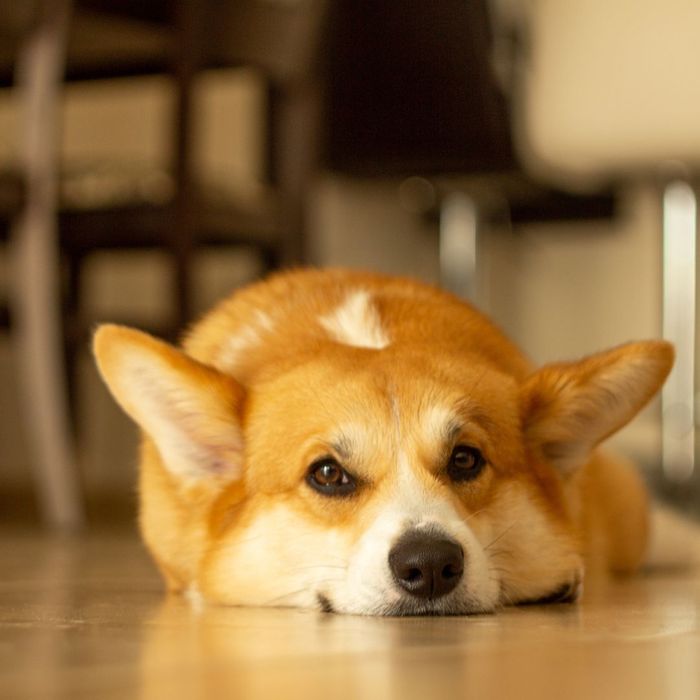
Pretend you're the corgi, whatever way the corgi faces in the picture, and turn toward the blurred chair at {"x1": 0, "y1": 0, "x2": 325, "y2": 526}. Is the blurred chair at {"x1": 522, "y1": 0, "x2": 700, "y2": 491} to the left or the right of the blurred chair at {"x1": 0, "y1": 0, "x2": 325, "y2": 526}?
right

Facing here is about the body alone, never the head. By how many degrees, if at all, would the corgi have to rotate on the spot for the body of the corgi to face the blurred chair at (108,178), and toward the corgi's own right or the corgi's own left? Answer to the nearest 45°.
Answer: approximately 180°

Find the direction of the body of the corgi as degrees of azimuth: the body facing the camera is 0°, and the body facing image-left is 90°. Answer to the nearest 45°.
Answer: approximately 0°

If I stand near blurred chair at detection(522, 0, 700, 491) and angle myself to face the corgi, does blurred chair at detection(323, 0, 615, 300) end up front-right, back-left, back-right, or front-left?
back-right

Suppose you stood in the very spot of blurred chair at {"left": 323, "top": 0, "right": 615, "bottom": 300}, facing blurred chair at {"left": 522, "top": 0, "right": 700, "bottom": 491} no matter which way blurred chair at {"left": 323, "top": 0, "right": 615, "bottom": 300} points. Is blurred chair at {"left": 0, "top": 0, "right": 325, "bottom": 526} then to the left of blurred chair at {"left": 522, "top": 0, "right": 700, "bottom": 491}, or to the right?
right

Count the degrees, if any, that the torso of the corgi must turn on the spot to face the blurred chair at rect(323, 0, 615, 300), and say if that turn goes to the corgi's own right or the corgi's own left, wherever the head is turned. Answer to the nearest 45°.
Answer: approximately 180°

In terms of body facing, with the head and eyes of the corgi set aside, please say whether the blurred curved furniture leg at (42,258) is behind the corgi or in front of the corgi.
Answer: behind
